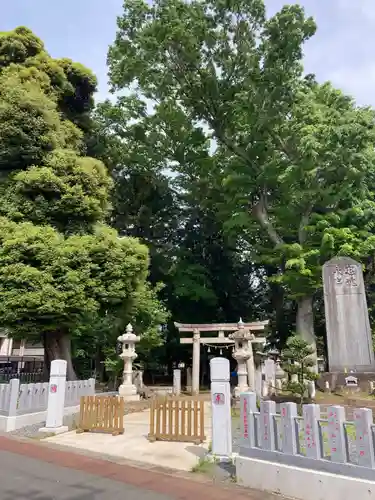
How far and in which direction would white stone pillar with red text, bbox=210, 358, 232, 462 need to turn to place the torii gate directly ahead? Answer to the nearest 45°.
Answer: approximately 180°

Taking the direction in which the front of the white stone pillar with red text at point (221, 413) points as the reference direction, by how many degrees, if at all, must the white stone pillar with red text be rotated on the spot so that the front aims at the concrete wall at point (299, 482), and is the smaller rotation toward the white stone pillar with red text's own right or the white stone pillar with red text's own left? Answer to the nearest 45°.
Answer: approximately 45° to the white stone pillar with red text's own left

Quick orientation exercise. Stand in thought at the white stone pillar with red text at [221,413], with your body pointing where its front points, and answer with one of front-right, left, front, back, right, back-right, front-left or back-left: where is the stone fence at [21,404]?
back-right

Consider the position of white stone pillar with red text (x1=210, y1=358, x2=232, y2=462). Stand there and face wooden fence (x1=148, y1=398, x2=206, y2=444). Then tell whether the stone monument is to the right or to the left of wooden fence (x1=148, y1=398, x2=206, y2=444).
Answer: right

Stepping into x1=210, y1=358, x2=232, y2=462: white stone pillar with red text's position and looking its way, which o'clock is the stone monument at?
The stone monument is roughly at 7 o'clock from the white stone pillar with red text.

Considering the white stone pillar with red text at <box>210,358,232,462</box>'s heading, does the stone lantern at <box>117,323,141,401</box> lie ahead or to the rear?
to the rear

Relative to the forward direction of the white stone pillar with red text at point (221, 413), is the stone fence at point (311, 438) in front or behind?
in front

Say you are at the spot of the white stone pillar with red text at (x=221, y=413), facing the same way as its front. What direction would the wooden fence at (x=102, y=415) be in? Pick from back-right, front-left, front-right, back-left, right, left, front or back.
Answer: back-right

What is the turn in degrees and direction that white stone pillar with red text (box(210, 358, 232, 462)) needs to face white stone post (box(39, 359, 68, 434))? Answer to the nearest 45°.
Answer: approximately 135° to its right

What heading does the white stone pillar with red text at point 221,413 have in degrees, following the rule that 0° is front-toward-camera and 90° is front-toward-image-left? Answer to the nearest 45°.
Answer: approximately 0°

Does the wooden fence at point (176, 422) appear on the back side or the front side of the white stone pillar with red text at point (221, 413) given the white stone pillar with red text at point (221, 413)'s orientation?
on the back side

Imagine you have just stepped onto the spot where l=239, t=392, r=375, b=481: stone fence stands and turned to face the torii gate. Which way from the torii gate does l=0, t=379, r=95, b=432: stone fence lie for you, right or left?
left
